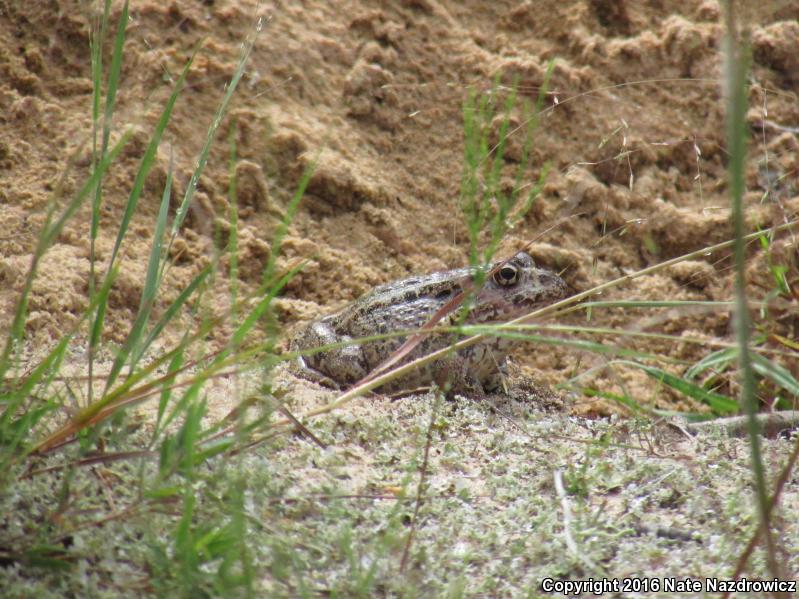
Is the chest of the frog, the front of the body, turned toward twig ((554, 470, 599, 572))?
no

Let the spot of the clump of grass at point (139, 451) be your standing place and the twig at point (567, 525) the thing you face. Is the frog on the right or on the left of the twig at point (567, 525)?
left

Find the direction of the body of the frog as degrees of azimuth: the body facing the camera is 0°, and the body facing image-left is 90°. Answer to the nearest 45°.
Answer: approximately 270°

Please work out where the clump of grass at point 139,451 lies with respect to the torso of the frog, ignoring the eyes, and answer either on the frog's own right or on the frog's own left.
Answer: on the frog's own right
